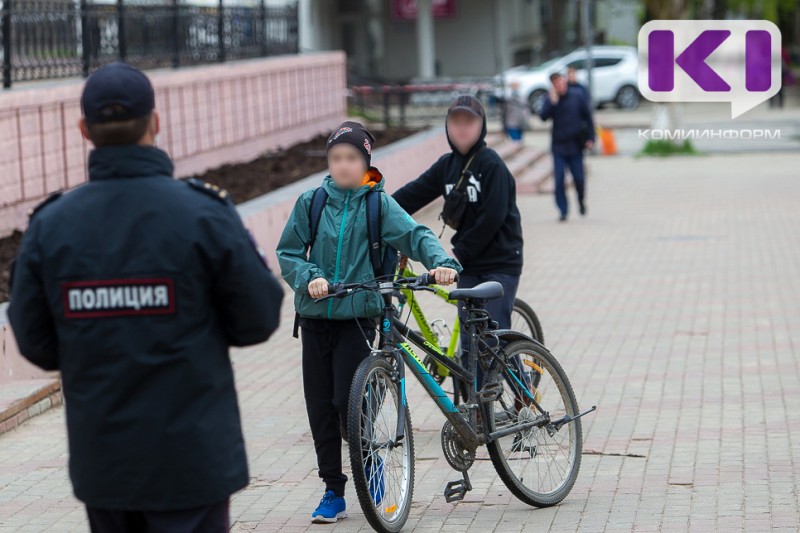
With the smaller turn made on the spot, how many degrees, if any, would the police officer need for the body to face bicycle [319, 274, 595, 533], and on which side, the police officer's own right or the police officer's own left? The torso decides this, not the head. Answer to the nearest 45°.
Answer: approximately 45° to the police officer's own right

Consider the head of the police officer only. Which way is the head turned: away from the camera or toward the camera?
away from the camera

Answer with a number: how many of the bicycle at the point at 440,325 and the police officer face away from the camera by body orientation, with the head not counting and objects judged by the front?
1

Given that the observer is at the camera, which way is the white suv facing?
facing the viewer and to the left of the viewer

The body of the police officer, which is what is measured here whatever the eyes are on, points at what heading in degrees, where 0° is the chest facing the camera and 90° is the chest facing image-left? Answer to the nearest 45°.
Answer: approximately 180°

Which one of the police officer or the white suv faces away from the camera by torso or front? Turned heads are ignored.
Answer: the police officer

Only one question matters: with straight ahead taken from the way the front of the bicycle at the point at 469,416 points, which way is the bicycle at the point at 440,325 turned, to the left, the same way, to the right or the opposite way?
the same way

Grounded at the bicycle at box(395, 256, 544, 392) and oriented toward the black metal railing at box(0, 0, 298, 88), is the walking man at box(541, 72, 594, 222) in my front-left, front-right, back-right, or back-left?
front-right

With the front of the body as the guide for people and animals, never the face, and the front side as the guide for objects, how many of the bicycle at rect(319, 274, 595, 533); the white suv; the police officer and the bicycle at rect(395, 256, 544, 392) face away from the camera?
1

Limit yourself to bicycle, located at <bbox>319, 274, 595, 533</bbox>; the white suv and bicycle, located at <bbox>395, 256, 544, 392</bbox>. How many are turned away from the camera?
0

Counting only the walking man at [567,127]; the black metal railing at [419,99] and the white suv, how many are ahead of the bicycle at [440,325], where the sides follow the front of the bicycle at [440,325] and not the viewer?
0

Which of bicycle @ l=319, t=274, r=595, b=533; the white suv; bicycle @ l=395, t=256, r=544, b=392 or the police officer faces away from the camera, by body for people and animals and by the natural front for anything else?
the police officer

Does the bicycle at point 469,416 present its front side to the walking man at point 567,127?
no

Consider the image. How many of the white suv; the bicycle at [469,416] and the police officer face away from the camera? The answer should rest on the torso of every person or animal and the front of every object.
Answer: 1

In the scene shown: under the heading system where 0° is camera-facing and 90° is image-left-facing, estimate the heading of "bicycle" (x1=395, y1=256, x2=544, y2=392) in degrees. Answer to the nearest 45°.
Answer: approximately 45°

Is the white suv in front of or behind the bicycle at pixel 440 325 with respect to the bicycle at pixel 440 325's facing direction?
behind

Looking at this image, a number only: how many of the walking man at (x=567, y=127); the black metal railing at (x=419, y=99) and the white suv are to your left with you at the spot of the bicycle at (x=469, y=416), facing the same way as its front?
0

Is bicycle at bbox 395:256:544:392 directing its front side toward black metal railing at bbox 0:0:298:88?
no

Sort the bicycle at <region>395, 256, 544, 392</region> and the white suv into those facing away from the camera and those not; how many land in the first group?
0
